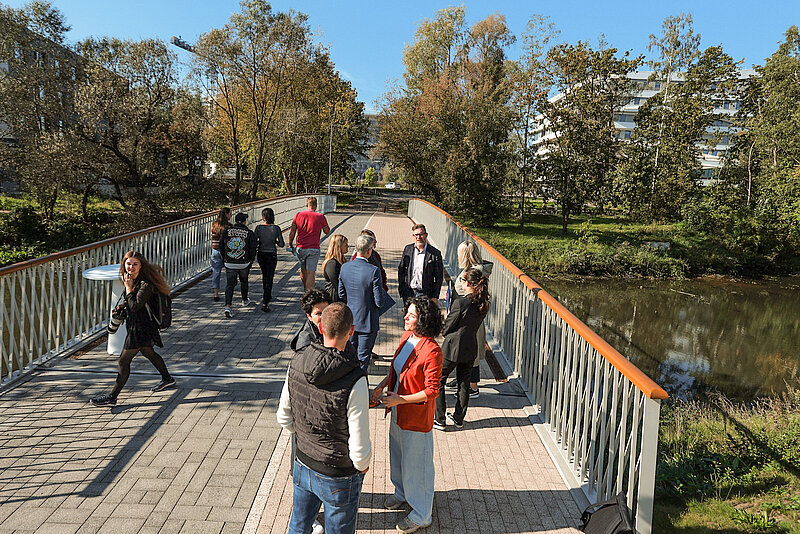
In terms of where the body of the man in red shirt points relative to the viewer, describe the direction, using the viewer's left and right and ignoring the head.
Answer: facing away from the viewer

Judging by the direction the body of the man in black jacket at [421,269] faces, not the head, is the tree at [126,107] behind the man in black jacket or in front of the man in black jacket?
behind

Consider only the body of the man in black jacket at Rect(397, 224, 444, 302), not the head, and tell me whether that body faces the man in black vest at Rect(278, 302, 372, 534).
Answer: yes

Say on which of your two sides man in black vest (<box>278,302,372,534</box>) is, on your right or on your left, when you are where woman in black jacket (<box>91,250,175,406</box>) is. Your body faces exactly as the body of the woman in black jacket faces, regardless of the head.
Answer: on your left

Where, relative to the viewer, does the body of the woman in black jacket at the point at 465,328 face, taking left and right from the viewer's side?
facing away from the viewer and to the left of the viewer

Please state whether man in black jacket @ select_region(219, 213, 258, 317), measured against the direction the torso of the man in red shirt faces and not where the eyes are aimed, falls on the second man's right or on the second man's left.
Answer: on the second man's left

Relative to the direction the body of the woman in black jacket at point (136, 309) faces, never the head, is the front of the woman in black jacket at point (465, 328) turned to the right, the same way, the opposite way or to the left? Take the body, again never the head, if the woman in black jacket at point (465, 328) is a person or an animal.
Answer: to the right

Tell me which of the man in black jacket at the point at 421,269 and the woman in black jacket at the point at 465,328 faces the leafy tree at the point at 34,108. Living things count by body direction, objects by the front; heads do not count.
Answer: the woman in black jacket

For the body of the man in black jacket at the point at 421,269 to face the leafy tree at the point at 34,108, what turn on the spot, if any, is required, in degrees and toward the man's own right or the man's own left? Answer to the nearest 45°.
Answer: approximately 135° to the man's own right
